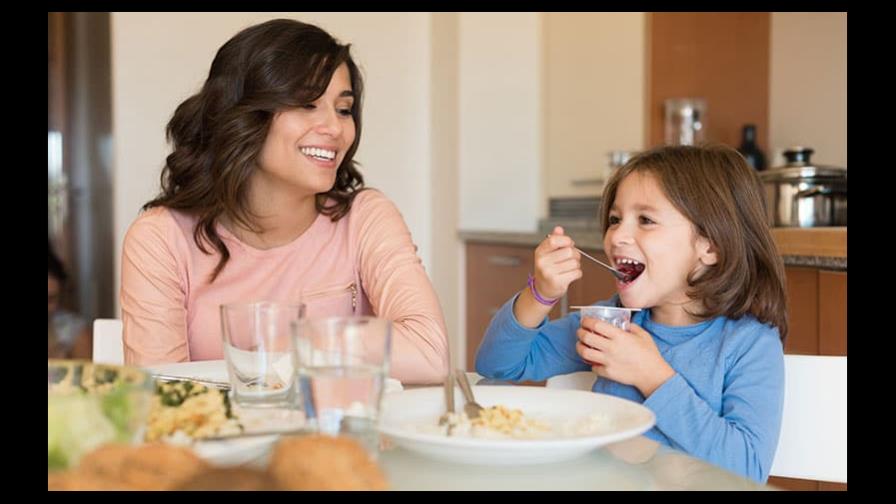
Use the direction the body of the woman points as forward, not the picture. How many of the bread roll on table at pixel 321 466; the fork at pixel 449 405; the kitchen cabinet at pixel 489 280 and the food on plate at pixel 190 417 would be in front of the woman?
3

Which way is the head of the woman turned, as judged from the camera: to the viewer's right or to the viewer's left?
to the viewer's right

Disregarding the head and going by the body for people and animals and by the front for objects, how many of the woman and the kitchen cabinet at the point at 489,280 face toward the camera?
2

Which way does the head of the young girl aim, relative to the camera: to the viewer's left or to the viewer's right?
to the viewer's left

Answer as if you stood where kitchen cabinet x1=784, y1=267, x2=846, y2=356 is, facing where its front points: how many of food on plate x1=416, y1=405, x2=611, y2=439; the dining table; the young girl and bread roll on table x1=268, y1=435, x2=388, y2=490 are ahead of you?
4

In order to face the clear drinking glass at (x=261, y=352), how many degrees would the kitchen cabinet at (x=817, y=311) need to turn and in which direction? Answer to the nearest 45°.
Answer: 0° — it already faces it

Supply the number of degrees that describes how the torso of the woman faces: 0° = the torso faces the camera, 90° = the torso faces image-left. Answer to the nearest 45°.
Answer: approximately 0°
